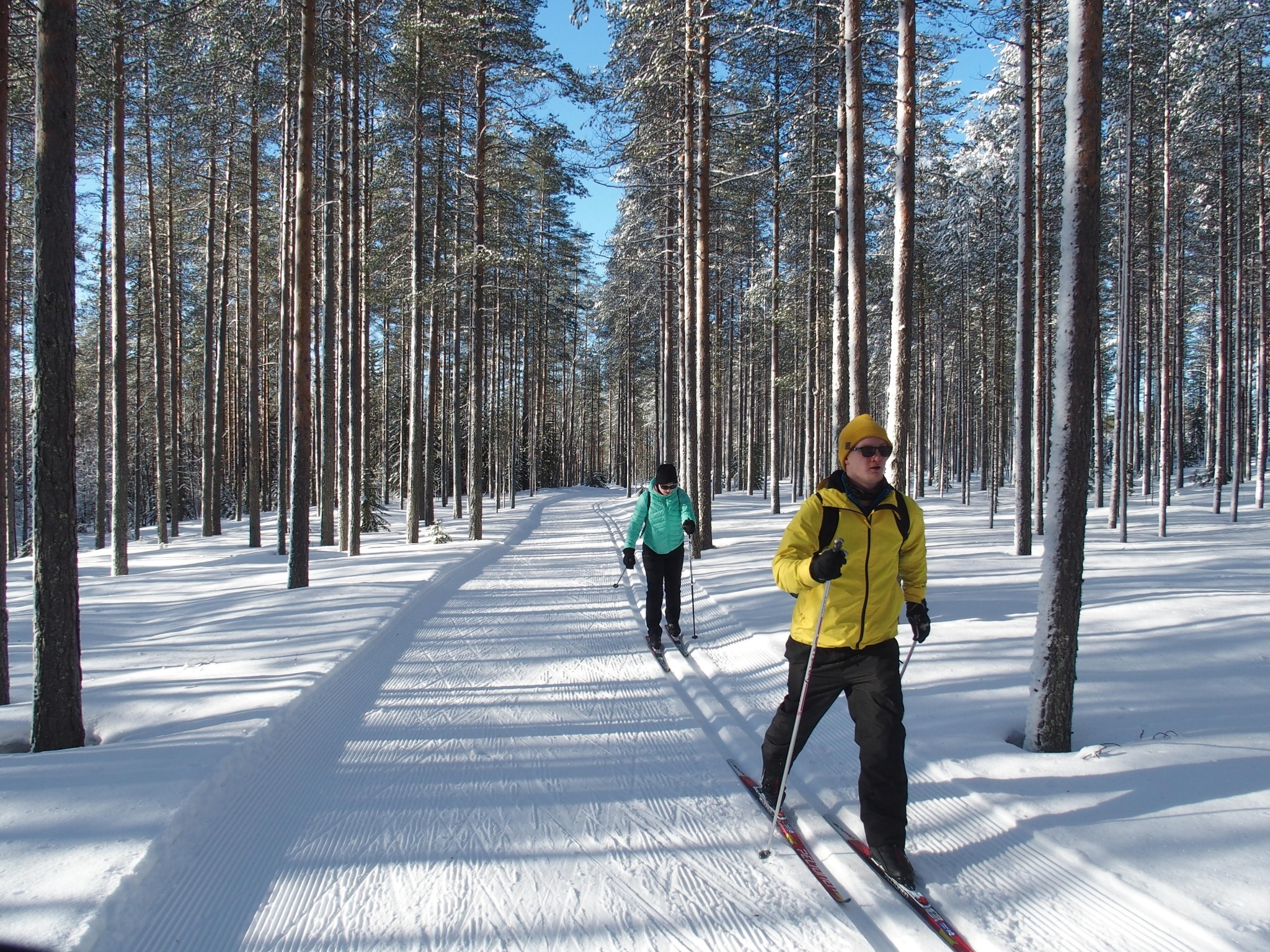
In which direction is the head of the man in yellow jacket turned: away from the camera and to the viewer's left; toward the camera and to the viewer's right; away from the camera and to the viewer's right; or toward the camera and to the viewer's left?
toward the camera and to the viewer's right

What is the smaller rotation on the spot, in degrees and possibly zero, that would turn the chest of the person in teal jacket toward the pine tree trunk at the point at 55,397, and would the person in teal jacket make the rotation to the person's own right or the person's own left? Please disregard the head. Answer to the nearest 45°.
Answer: approximately 45° to the person's own right

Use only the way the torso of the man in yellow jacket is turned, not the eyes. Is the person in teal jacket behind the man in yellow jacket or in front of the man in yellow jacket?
behind

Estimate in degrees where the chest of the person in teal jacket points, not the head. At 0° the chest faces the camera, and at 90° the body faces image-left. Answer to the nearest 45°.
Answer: approximately 0°

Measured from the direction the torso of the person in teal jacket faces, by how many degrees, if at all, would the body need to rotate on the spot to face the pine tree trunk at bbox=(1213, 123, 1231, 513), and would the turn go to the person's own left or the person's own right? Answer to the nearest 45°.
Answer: approximately 135° to the person's own left

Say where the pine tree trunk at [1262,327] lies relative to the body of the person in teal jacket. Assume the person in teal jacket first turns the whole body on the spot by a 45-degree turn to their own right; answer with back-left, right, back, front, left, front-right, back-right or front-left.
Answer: back

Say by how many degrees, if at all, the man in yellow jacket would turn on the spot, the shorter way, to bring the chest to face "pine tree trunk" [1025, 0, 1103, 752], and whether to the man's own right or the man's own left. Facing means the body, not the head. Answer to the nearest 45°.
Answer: approximately 90° to the man's own left

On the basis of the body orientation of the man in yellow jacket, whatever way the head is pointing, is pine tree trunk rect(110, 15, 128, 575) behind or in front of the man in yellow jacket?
behind

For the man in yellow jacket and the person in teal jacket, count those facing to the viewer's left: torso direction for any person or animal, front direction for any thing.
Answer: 0

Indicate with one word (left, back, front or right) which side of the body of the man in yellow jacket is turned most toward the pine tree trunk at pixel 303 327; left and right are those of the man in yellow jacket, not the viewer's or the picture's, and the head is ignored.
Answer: back
